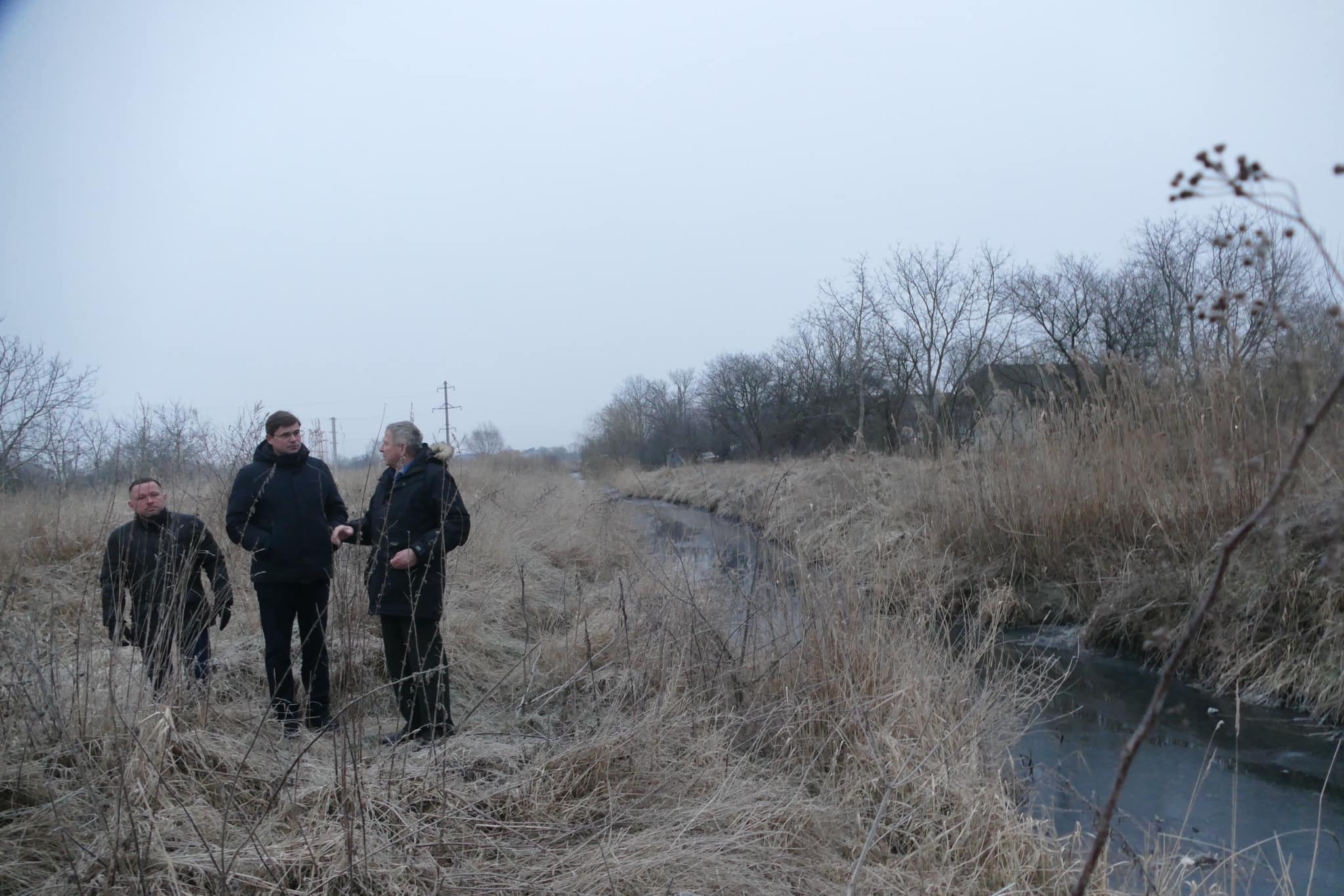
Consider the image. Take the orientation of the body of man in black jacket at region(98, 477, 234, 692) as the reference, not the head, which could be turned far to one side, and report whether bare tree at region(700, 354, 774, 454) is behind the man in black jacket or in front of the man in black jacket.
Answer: behind

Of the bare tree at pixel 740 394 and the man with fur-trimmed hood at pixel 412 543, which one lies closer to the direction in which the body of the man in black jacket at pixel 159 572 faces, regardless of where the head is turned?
the man with fur-trimmed hood

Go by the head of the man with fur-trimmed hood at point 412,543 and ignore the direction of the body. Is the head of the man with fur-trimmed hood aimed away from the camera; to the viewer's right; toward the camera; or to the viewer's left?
to the viewer's left

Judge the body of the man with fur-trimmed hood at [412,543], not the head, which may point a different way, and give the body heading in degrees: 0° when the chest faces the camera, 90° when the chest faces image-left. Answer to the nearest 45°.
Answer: approximately 45°

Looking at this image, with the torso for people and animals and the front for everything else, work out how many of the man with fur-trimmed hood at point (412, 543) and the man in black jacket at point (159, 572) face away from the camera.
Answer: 0

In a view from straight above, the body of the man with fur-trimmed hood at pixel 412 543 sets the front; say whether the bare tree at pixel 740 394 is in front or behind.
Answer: behind

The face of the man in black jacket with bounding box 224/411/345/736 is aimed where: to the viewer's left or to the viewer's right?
to the viewer's right

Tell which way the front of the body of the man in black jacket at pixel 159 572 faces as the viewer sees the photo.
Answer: toward the camera
